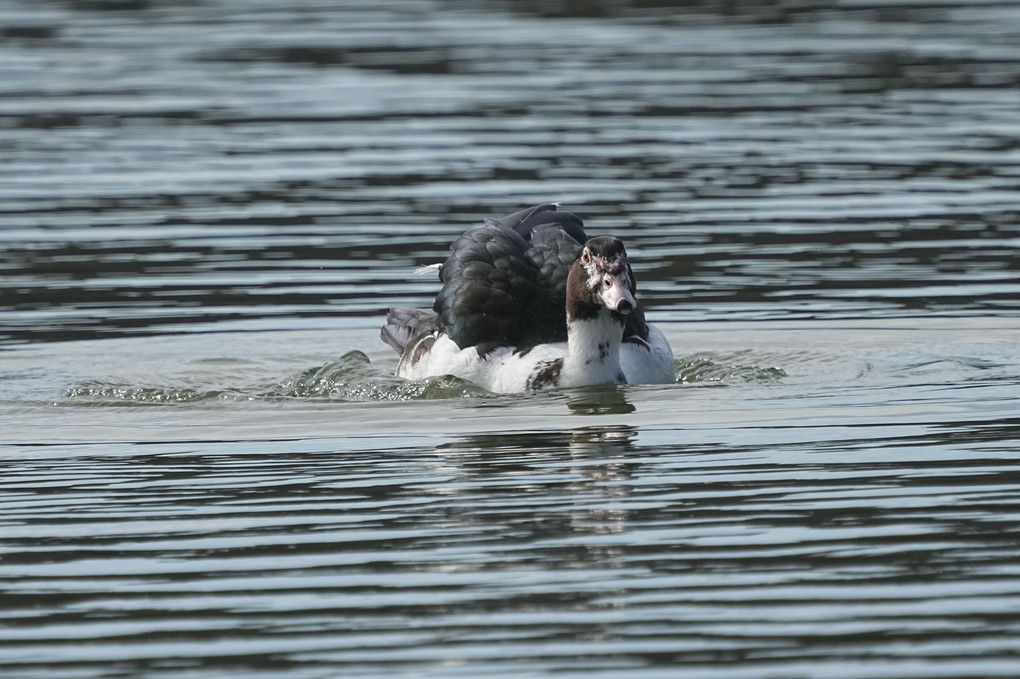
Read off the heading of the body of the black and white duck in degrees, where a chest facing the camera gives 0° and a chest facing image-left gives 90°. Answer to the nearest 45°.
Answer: approximately 315°
